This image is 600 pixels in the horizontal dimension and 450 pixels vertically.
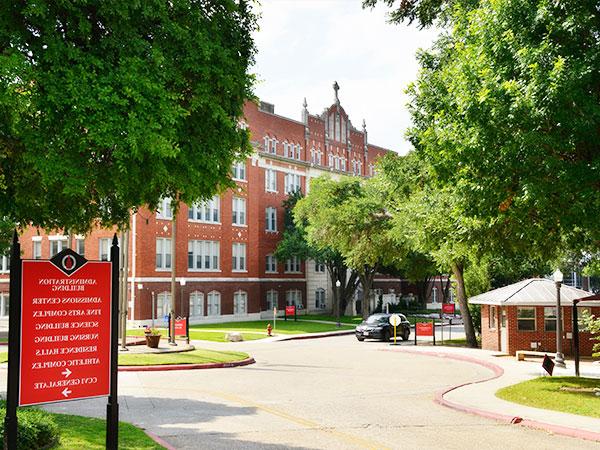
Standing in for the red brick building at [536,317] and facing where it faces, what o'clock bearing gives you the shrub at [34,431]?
The shrub is roughly at 11 o'clock from the red brick building.

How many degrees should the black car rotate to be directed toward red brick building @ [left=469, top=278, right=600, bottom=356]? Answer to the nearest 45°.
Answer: approximately 90° to its left

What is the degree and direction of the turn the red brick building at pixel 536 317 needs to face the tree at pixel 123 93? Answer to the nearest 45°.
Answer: approximately 45° to its left

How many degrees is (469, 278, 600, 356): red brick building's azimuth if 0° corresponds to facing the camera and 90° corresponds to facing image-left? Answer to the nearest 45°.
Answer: approximately 45°

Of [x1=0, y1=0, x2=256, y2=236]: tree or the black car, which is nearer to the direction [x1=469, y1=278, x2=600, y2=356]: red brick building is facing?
the tree

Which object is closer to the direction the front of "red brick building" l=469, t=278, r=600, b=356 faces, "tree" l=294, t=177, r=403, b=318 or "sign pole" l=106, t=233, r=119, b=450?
the sign pole

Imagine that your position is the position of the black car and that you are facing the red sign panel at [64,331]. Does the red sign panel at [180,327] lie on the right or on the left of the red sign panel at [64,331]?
right

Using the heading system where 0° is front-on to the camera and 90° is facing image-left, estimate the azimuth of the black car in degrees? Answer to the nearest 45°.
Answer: approximately 45°
